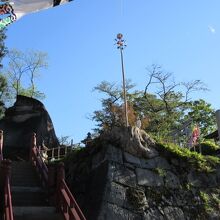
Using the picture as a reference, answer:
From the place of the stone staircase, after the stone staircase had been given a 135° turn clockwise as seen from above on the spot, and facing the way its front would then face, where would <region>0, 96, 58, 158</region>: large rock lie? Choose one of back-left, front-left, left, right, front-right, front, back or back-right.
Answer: front-right

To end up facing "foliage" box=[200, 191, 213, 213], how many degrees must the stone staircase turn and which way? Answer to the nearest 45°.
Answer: approximately 90° to its left

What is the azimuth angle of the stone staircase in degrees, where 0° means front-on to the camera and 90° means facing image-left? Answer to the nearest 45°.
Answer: approximately 0°

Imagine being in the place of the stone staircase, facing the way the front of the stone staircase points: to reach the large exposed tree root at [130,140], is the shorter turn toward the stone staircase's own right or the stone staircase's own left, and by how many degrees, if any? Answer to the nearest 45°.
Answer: approximately 90° to the stone staircase's own left
